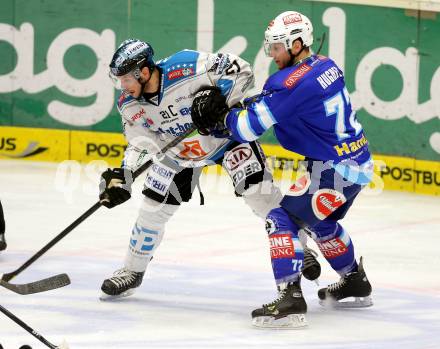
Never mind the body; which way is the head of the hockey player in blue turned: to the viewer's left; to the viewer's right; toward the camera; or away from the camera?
to the viewer's left

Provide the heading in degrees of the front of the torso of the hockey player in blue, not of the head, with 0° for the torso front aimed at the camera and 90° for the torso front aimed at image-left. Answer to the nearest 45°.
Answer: approximately 90°
